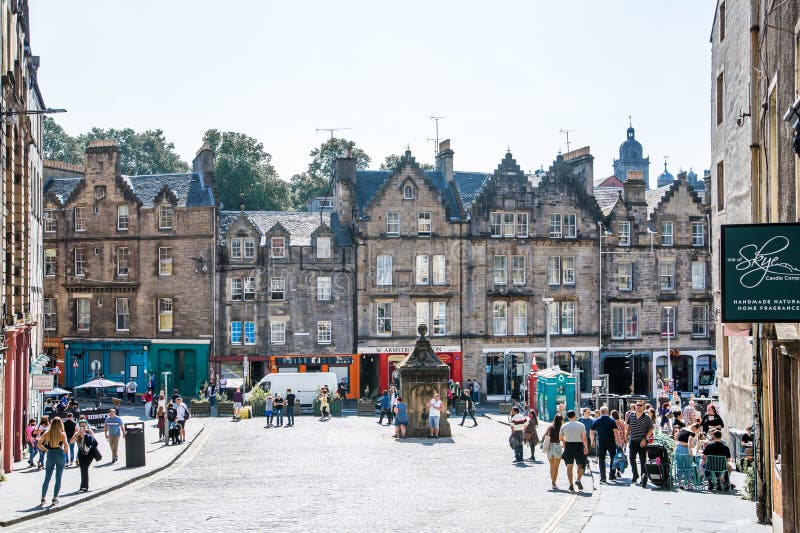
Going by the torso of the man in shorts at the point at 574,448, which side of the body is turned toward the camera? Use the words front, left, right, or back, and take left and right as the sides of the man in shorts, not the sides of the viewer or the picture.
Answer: back

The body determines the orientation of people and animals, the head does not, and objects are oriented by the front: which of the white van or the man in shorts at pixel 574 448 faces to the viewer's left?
the white van

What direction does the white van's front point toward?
to the viewer's left

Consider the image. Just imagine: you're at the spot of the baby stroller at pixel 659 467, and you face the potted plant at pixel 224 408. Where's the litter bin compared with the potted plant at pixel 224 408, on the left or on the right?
left
